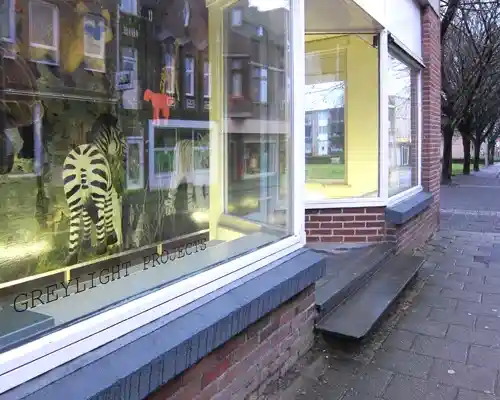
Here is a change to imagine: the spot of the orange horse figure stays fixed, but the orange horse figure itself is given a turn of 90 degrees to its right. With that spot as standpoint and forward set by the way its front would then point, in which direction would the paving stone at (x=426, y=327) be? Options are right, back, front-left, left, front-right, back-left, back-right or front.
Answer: right

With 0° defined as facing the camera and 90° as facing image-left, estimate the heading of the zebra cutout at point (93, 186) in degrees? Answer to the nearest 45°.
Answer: approximately 225°

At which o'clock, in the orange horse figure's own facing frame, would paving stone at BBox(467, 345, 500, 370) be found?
The paving stone is roughly at 7 o'clock from the orange horse figure.

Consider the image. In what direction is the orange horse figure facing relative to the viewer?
to the viewer's left

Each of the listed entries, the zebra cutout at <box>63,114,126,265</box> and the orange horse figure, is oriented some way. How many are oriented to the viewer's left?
1

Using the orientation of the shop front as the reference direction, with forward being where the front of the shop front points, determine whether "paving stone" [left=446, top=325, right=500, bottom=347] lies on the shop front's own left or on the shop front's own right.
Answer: on the shop front's own left

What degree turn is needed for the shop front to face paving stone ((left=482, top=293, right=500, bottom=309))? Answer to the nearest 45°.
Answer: approximately 90° to its left
